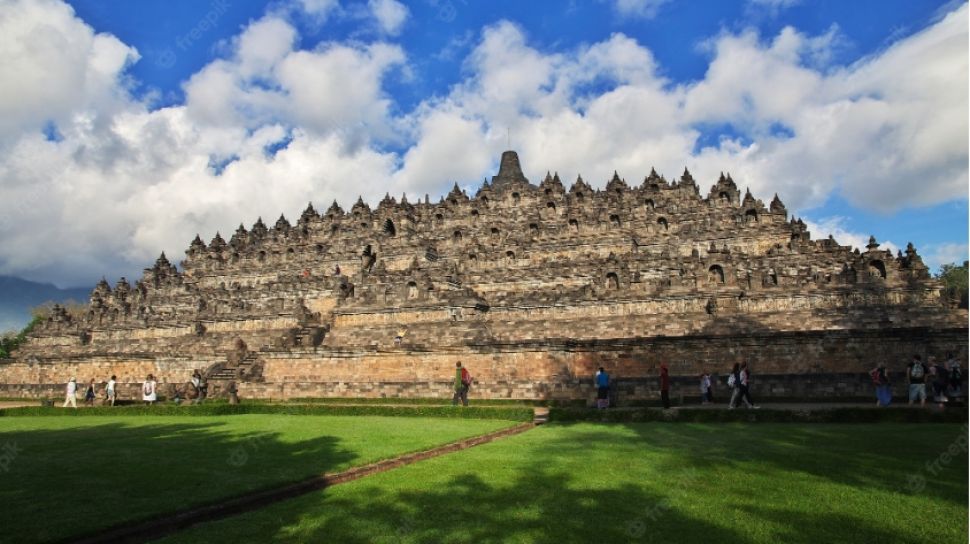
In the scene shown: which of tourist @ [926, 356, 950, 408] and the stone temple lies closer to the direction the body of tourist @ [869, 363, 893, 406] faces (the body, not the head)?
the stone temple

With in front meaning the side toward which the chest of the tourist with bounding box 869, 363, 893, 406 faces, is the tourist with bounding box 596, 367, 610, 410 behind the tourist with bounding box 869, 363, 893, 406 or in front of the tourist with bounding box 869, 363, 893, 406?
in front

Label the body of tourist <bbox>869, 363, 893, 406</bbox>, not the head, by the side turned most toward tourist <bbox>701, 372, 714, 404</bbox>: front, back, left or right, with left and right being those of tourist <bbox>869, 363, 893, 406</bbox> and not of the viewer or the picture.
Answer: front
